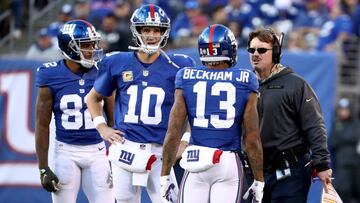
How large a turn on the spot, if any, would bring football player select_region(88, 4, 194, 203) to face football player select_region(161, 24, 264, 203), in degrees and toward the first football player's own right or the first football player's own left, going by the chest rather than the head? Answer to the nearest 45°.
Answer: approximately 45° to the first football player's own left

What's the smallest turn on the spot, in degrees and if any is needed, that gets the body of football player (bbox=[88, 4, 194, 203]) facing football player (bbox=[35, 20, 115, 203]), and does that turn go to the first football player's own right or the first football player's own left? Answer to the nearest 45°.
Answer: approximately 135° to the first football player's own right

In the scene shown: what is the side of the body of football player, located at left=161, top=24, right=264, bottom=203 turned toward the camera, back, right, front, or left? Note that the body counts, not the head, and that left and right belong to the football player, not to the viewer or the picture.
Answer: back

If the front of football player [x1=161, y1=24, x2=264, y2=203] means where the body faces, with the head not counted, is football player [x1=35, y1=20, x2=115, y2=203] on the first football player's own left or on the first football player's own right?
on the first football player's own left

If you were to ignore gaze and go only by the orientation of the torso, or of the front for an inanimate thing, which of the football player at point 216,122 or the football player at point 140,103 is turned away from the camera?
the football player at point 216,122

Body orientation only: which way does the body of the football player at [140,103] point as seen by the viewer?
toward the camera

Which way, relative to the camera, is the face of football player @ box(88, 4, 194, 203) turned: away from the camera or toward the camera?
toward the camera

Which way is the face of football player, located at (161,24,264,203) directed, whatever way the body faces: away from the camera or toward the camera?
away from the camera

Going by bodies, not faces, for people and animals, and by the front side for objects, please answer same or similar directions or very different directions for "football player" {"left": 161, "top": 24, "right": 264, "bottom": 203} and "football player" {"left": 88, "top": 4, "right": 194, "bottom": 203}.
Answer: very different directions

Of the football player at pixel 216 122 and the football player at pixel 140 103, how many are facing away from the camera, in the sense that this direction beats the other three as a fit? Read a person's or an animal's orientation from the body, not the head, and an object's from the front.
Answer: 1
